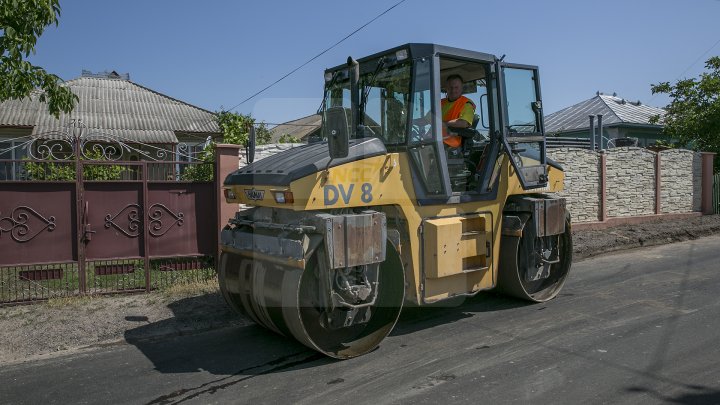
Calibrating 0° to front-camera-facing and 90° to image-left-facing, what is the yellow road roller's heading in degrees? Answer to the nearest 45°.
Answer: approximately 45°

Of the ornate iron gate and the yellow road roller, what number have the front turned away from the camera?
0

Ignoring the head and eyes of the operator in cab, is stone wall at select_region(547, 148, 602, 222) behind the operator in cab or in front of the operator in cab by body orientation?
behind

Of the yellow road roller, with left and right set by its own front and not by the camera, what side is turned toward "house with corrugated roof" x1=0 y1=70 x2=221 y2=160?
right

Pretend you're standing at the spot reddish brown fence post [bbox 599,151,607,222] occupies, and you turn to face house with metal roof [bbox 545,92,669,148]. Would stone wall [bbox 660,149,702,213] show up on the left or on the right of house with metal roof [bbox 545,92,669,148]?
right

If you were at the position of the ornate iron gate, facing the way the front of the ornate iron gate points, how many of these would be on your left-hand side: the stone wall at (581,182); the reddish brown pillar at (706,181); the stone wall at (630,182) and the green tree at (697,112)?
4

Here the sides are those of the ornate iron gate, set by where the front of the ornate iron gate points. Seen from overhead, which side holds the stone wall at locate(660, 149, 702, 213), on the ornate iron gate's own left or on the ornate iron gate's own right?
on the ornate iron gate's own left

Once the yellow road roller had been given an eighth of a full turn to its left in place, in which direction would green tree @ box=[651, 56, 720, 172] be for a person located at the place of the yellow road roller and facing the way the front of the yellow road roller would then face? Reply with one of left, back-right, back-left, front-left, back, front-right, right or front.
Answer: back-left

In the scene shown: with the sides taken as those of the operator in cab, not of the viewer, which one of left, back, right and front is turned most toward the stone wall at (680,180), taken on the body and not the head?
back

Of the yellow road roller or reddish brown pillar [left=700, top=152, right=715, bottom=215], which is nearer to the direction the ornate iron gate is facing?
the yellow road roller

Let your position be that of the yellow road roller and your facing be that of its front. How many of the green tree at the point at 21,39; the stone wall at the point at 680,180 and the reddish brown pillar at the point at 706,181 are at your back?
2

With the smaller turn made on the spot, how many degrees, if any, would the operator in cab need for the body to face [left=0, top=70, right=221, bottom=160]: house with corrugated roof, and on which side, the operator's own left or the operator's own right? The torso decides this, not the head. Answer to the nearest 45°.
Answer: approximately 90° to the operator's own right

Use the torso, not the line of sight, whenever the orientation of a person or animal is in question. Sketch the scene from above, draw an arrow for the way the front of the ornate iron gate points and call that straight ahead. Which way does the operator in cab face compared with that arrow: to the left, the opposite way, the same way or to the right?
to the right

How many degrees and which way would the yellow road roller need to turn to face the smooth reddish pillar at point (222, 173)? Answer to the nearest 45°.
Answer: approximately 90° to its right

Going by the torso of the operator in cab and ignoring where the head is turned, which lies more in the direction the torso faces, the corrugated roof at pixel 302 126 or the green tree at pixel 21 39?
the green tree

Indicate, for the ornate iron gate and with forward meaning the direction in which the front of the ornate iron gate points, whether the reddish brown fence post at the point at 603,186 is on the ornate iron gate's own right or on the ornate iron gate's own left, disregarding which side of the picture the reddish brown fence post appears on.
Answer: on the ornate iron gate's own left
